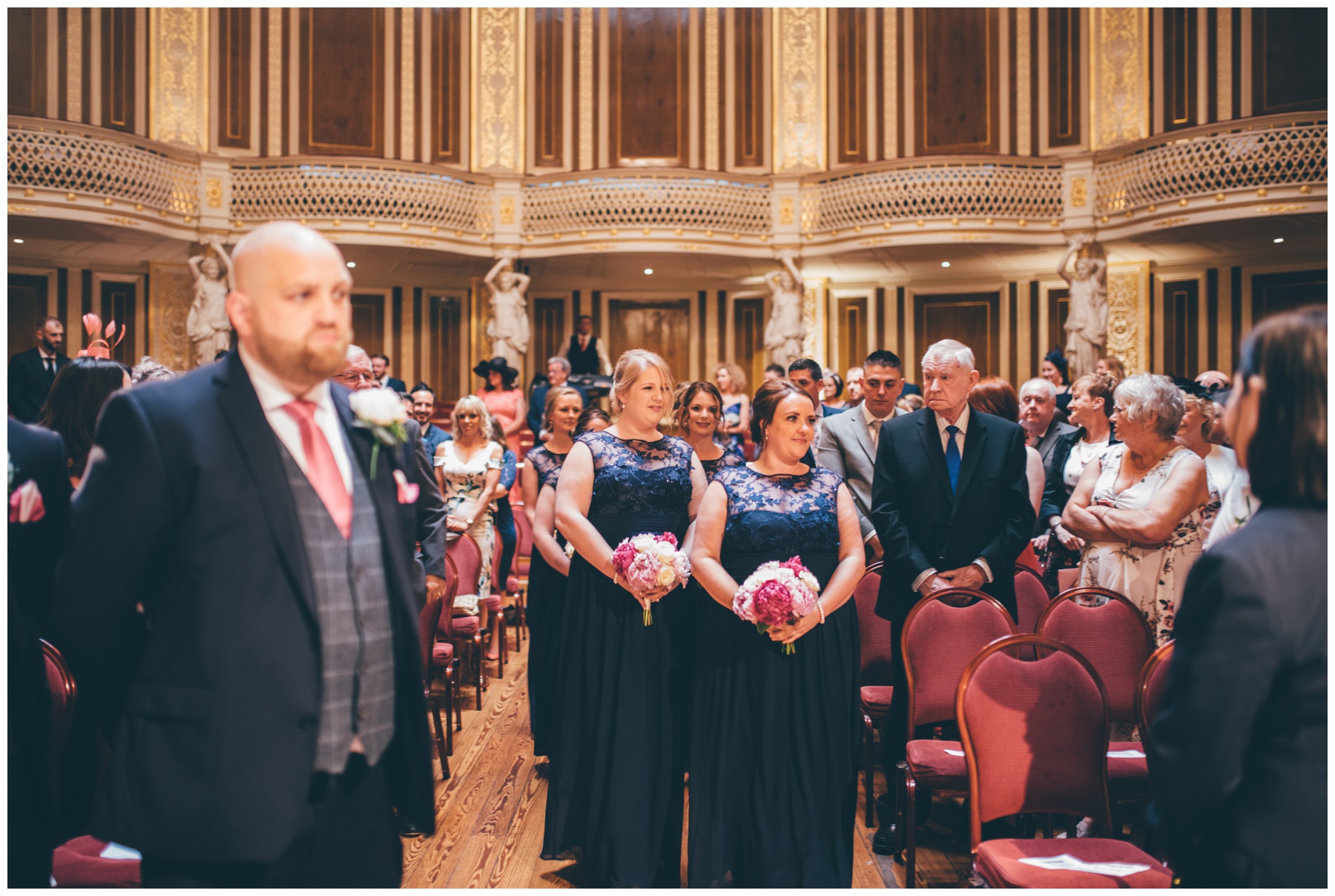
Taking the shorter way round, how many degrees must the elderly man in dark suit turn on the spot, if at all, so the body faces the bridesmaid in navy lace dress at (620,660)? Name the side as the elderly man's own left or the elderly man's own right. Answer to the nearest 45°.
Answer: approximately 45° to the elderly man's own right

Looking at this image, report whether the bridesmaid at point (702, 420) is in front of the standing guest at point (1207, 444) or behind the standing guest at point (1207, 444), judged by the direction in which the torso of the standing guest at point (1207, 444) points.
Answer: in front

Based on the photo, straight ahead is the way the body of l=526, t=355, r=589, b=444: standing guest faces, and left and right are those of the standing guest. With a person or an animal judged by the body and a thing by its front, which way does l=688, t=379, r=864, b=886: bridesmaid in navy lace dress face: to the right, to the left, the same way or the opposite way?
the same way

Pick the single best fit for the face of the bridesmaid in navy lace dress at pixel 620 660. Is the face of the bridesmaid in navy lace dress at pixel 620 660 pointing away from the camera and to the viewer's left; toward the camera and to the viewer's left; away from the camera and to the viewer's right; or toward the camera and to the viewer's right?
toward the camera and to the viewer's right

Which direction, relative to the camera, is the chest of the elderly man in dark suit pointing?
toward the camera

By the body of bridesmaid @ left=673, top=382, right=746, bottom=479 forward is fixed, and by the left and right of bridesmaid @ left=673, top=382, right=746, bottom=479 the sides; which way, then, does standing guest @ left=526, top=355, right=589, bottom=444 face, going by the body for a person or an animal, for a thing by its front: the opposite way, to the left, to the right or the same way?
the same way

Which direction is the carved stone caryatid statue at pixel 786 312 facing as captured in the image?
toward the camera

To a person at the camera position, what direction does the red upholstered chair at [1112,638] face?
facing the viewer

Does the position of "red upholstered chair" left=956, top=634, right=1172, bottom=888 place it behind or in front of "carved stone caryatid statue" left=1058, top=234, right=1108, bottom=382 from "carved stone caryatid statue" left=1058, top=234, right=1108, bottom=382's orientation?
in front

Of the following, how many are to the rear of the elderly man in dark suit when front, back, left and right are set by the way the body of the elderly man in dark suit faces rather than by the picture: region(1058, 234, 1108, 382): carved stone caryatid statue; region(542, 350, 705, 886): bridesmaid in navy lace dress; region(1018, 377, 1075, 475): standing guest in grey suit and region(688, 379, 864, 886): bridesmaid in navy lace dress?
2

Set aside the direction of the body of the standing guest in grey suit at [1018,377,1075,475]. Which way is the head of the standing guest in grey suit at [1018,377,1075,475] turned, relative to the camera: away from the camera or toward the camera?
toward the camera

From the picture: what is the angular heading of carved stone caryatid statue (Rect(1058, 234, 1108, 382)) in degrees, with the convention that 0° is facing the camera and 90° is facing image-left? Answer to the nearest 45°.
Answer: approximately 45°

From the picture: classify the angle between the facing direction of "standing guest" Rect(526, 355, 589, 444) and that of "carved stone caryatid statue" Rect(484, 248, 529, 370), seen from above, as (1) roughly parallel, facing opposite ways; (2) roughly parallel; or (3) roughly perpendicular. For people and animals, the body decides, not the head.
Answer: roughly parallel

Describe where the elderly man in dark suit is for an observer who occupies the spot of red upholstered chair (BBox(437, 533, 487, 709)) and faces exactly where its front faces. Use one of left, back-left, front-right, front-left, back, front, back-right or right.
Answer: left
